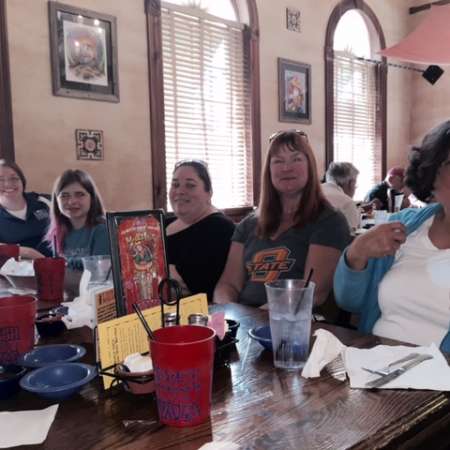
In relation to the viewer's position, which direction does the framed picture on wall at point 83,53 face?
facing the viewer and to the right of the viewer

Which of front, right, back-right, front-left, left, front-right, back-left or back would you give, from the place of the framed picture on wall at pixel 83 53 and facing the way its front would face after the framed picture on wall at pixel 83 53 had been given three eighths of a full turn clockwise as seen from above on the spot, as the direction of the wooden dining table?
left

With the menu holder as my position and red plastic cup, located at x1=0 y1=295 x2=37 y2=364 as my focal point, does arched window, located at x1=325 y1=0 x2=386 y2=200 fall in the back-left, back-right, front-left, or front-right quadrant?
back-right

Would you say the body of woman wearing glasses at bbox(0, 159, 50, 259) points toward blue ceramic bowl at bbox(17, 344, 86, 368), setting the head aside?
yes

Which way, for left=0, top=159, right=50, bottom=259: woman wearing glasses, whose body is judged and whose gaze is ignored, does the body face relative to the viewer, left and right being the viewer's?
facing the viewer

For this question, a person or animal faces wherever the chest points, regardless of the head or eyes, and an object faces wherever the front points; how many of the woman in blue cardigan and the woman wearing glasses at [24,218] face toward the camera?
2

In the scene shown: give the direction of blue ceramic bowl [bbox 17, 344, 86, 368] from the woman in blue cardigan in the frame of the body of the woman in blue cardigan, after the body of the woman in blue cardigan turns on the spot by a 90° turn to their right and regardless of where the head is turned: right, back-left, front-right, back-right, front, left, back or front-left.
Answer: front-left

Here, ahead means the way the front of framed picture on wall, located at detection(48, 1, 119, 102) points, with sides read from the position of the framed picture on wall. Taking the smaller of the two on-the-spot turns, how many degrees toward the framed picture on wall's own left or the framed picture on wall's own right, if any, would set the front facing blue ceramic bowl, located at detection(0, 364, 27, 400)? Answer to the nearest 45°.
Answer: approximately 45° to the framed picture on wall's own right

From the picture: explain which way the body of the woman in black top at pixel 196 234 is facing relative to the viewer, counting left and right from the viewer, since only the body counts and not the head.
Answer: facing the viewer and to the left of the viewer

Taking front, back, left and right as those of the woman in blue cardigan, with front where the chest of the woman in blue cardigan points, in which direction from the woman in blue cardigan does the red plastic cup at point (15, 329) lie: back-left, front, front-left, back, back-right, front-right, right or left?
front-right

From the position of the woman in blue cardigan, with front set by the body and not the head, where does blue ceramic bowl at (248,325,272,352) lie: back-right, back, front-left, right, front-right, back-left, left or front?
front-right

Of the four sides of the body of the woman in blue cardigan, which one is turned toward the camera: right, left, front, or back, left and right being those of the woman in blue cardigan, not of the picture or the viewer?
front

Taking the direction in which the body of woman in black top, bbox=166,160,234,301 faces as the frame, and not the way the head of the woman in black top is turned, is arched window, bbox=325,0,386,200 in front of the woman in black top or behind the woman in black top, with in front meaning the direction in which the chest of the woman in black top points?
behind

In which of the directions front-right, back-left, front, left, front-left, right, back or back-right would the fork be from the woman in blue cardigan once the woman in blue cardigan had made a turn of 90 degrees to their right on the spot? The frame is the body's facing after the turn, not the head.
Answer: left
